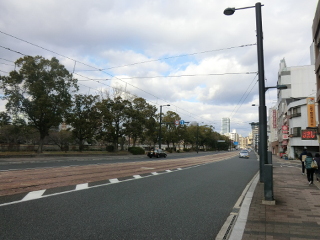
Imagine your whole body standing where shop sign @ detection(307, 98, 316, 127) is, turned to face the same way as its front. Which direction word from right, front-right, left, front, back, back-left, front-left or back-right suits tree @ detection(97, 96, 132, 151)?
right

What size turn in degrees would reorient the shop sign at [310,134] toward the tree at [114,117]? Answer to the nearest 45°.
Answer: approximately 90° to its right

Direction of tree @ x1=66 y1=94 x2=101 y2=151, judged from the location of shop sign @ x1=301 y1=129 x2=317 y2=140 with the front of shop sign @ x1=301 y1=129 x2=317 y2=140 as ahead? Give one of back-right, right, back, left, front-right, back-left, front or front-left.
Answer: right

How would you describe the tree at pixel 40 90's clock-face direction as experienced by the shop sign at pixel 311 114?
The tree is roughly at 2 o'clock from the shop sign.

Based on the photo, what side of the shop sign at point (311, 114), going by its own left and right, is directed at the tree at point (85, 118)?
right

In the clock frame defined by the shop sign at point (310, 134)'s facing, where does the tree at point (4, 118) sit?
The tree is roughly at 2 o'clock from the shop sign.

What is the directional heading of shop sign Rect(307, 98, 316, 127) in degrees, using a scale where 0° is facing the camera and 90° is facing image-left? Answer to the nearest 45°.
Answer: approximately 0°

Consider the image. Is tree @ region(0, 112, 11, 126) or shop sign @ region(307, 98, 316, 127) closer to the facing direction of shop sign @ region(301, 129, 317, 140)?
the tree
